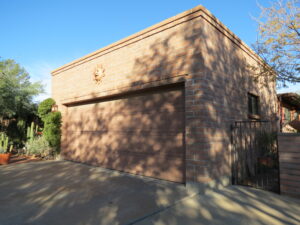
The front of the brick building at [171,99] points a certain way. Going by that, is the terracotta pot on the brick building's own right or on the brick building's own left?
on the brick building's own right

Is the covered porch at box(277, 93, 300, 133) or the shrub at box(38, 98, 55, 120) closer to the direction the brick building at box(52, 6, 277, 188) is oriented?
the shrub

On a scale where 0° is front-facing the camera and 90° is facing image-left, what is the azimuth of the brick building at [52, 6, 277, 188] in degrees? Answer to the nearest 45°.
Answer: approximately 45°

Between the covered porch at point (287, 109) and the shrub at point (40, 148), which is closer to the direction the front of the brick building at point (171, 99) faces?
the shrub

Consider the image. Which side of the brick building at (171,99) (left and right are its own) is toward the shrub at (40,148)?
right

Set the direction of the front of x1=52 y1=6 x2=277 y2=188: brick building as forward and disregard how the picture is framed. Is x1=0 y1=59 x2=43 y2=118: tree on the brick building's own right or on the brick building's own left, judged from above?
on the brick building's own right

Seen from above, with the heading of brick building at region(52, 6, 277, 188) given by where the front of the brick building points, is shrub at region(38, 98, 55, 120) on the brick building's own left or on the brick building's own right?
on the brick building's own right
